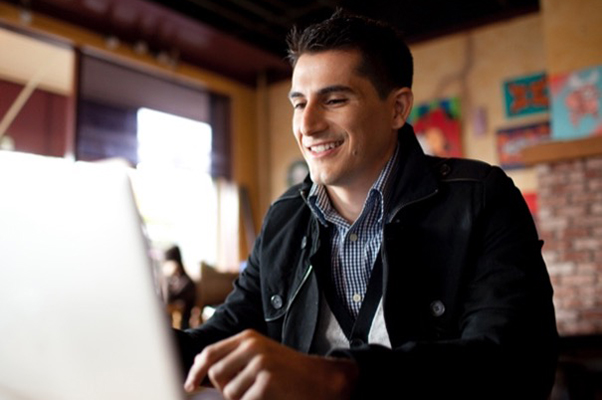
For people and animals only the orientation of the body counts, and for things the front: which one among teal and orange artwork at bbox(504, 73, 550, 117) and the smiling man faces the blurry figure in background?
the teal and orange artwork

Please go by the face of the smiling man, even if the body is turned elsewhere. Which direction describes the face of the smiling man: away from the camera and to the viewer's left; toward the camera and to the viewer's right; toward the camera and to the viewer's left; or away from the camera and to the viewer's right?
toward the camera and to the viewer's left

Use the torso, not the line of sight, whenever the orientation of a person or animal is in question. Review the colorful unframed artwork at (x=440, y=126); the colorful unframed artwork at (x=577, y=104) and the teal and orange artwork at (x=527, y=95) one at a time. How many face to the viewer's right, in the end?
0

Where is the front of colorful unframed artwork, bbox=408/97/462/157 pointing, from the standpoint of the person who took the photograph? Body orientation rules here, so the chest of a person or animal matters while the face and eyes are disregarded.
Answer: facing the viewer and to the left of the viewer

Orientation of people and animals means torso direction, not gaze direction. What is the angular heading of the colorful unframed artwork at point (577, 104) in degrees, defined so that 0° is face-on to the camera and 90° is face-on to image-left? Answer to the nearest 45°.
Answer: approximately 45°

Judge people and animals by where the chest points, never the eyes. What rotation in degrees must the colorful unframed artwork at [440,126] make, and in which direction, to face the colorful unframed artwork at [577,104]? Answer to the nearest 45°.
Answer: approximately 90° to its left

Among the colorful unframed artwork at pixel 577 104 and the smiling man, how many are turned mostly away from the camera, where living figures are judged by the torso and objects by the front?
0
